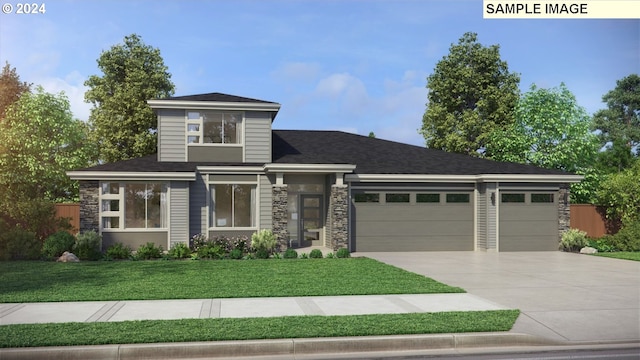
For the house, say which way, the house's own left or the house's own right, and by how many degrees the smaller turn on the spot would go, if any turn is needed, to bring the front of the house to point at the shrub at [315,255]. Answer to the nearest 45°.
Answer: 0° — it already faces it

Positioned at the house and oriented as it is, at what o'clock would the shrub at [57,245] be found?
The shrub is roughly at 2 o'clock from the house.

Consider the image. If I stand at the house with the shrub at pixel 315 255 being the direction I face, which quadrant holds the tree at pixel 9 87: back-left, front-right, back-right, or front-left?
back-right

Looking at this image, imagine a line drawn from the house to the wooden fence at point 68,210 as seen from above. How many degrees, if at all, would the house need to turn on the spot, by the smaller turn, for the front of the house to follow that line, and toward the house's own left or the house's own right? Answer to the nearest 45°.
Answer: approximately 90° to the house's own right

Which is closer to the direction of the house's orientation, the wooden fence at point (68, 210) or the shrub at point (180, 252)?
the shrub

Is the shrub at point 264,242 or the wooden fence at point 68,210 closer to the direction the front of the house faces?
the shrub

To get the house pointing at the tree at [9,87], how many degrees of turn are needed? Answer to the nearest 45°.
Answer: approximately 135° to its right

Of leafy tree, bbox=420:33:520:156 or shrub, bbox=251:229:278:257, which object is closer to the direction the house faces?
the shrub

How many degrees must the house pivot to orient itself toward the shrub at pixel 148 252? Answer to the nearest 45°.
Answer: approximately 45° to its right

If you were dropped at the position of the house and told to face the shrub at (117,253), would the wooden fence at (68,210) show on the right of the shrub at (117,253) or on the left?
right

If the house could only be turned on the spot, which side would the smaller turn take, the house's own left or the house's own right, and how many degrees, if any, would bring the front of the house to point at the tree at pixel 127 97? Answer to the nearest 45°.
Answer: approximately 135° to the house's own right

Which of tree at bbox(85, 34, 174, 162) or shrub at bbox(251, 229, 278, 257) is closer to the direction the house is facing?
the shrub

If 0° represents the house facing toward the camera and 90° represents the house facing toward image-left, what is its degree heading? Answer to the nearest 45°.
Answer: approximately 0°

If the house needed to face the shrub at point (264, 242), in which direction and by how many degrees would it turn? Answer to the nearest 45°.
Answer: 0° — it already faces it
